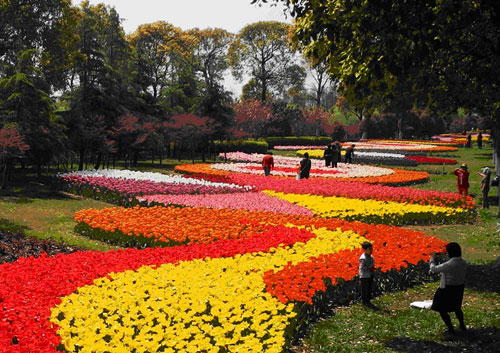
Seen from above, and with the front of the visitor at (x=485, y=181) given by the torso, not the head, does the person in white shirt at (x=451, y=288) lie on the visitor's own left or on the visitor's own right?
on the visitor's own left

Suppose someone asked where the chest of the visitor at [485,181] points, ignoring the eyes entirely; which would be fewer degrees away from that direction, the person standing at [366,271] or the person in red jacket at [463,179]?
the person in red jacket

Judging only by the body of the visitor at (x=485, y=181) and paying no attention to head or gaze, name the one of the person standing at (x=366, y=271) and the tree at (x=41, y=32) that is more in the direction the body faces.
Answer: the tree

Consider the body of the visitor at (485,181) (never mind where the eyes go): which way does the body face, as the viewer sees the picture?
to the viewer's left

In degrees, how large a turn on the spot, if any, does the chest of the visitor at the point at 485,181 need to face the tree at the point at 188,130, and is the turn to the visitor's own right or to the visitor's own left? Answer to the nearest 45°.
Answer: approximately 45° to the visitor's own right

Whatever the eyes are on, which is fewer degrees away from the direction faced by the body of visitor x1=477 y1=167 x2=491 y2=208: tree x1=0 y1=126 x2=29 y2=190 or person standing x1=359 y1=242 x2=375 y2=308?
the tree

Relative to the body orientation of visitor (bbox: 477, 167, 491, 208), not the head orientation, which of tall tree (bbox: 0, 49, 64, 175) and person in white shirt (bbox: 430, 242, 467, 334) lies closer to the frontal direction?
the tall tree

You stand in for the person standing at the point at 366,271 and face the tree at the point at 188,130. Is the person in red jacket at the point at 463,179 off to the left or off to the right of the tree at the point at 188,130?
right

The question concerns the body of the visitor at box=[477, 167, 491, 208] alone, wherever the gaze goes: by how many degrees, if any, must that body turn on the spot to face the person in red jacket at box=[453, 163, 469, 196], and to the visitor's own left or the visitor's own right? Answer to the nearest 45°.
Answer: approximately 45° to the visitor's own right
